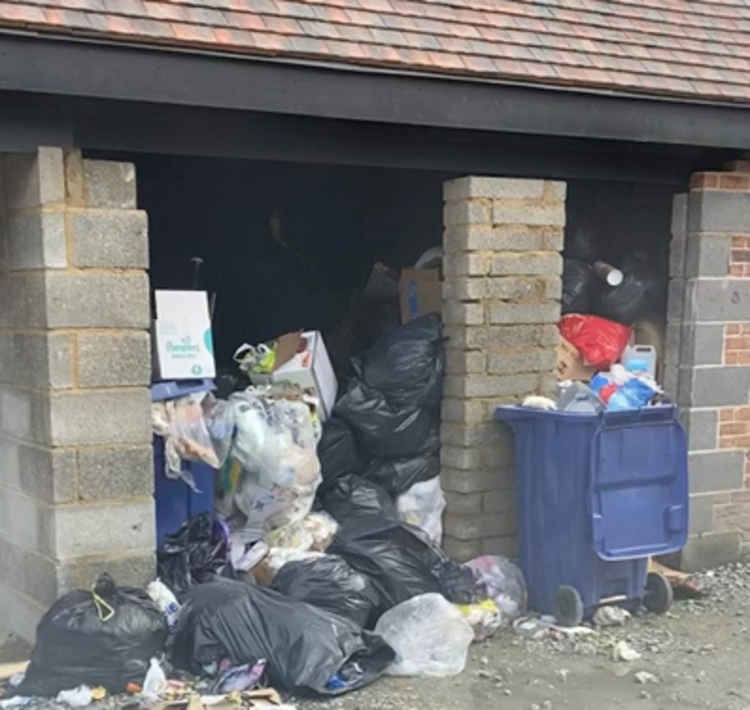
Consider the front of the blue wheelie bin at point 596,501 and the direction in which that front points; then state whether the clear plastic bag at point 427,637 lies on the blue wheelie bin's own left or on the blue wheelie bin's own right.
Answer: on the blue wheelie bin's own left

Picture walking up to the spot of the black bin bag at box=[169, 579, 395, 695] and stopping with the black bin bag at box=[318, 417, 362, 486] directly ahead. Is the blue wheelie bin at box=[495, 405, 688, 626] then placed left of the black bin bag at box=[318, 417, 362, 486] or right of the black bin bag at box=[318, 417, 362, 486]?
right

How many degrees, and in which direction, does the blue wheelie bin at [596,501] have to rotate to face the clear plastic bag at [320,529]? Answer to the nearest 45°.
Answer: approximately 45° to its left

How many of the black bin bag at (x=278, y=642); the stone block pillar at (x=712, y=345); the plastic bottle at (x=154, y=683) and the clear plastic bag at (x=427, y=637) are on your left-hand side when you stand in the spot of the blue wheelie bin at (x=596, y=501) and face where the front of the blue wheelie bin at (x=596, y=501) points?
3

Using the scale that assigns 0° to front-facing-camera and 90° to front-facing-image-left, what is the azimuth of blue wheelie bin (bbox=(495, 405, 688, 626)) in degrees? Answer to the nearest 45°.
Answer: approximately 135°

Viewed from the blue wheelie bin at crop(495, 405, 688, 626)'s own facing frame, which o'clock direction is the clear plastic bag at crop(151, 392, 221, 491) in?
The clear plastic bag is roughly at 10 o'clock from the blue wheelie bin.

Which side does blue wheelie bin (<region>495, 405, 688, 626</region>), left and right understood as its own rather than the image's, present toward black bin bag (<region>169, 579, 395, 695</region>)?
left

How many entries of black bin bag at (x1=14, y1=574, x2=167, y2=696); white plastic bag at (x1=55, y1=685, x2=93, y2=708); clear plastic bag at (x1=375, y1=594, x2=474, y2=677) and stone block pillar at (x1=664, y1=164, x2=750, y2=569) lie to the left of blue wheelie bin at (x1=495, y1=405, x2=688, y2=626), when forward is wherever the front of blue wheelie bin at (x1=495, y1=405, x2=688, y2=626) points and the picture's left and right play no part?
3

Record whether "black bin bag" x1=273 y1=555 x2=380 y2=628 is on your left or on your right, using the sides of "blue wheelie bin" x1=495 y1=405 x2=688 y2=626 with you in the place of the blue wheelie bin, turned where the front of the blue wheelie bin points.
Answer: on your left

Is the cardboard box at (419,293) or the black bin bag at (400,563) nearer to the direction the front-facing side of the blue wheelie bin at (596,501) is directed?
the cardboard box
